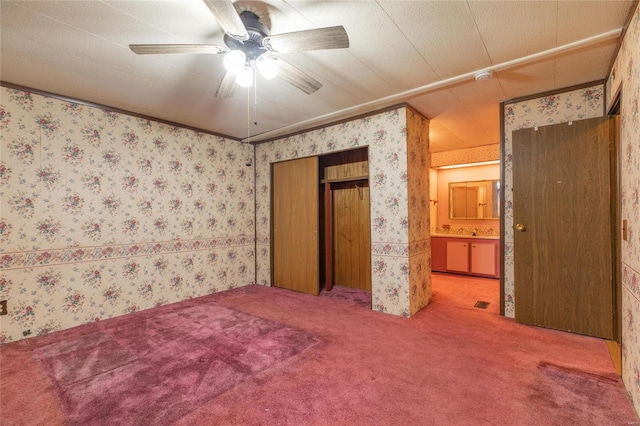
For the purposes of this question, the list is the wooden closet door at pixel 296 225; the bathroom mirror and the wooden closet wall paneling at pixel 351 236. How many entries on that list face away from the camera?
0

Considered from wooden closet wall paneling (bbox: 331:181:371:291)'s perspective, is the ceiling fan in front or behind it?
in front

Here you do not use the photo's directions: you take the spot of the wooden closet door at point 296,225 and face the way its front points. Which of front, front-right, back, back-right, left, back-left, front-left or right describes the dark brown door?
left

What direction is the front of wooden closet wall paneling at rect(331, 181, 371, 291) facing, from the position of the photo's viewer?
facing the viewer and to the left of the viewer

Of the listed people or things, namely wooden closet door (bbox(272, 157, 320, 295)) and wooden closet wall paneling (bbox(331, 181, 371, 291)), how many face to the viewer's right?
0

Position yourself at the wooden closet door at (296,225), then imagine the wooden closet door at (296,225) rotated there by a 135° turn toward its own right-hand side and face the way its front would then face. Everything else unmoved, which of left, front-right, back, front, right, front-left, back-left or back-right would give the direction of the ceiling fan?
back

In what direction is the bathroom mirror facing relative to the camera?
toward the camera

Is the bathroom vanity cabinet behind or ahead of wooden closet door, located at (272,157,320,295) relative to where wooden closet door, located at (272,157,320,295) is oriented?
behind

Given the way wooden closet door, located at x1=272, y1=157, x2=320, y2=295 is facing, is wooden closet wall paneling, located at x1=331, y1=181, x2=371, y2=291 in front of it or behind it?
behind
